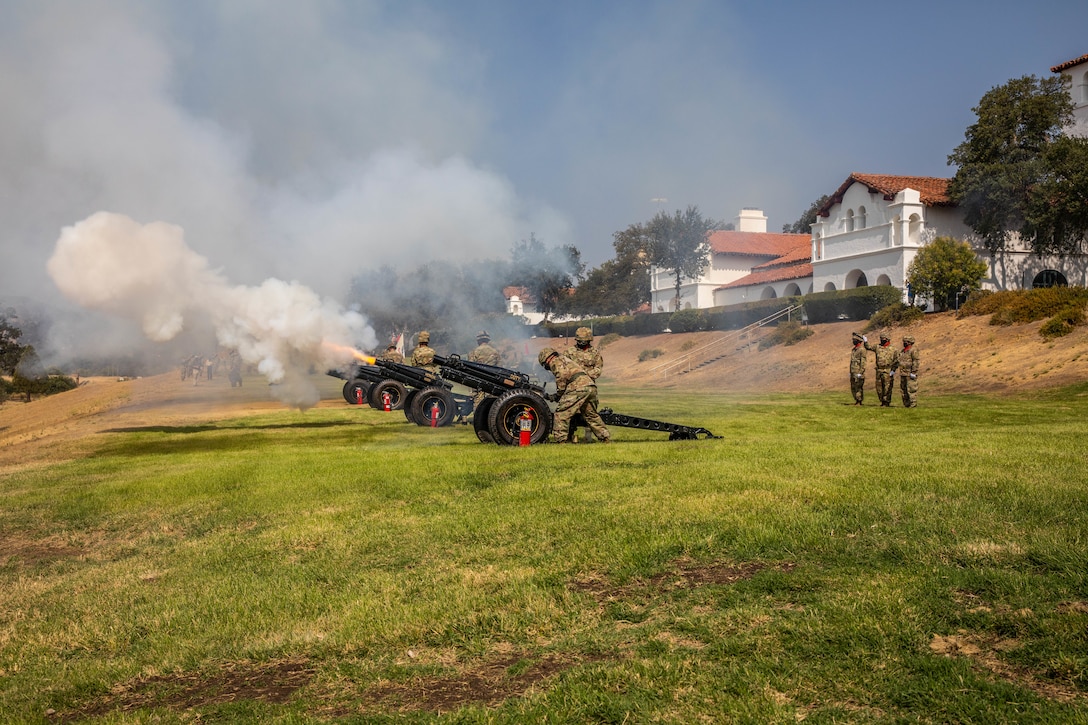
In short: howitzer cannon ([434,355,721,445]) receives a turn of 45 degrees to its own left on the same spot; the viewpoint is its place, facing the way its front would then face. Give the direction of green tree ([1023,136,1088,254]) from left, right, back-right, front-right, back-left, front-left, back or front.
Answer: back

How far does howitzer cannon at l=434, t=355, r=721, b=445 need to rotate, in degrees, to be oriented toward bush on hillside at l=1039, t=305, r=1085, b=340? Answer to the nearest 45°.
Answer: approximately 135° to its right

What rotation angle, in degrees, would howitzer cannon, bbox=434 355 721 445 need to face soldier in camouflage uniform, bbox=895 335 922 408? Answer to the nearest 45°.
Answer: approximately 135° to its right

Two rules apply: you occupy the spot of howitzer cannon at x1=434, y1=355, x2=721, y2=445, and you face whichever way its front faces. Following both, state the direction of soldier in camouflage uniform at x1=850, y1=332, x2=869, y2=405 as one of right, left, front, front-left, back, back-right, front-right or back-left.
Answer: back-right

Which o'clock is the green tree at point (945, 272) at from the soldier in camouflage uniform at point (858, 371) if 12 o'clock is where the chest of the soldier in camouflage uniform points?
The green tree is roughly at 5 o'clock from the soldier in camouflage uniform.

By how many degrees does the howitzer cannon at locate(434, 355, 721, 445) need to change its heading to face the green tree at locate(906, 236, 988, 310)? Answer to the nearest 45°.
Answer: approximately 135° to its right

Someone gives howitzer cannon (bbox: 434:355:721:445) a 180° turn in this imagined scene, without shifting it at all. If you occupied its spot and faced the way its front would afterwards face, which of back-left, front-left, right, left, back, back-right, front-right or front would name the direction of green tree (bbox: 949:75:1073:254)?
front-left

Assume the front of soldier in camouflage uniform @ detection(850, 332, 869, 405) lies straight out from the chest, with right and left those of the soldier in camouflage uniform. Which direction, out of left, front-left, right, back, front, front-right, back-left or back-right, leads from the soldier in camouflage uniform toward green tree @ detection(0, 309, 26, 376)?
front-right

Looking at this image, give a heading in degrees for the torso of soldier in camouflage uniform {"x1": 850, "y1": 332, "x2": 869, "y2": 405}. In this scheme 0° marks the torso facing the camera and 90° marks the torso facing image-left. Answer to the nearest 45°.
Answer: approximately 45°

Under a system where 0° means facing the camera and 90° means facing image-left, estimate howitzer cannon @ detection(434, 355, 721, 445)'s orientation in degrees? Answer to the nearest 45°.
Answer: approximately 90°
